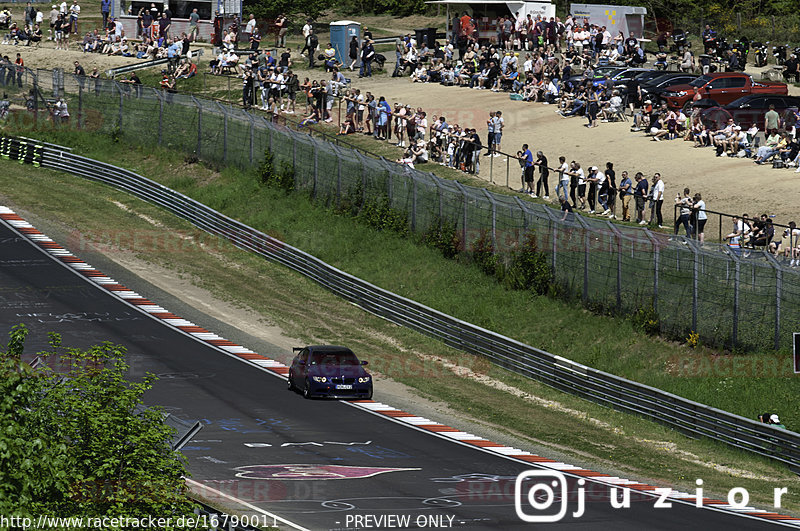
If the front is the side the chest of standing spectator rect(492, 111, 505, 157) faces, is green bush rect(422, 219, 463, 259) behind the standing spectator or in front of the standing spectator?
in front

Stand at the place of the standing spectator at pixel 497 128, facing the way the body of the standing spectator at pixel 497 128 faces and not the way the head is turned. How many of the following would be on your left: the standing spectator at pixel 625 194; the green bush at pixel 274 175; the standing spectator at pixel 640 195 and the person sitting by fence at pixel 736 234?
3

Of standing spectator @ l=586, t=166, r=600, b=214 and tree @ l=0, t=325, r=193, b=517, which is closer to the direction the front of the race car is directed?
the tree

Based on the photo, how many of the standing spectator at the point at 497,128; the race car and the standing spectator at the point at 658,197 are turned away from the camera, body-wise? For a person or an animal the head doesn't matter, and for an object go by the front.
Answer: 0

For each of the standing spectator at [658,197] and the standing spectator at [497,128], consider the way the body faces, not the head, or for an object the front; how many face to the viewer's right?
0

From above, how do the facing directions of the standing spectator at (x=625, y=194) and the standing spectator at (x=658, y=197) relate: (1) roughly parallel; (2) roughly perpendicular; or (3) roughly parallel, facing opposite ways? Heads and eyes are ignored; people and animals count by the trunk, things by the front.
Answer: roughly parallel

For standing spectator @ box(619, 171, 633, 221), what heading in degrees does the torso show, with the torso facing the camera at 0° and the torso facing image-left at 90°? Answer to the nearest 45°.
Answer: approximately 45°

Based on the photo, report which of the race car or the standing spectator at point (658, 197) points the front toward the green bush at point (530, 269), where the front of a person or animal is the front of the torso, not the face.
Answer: the standing spectator

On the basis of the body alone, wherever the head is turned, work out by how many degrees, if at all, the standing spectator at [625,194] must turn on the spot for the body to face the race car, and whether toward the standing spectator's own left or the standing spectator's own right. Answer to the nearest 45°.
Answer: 0° — they already face it

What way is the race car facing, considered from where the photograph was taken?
facing the viewer and to the right of the viewer

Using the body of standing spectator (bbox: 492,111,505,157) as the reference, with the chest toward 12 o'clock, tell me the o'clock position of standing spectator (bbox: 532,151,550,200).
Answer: standing spectator (bbox: 532,151,550,200) is roughly at 10 o'clock from standing spectator (bbox: 492,111,505,157).

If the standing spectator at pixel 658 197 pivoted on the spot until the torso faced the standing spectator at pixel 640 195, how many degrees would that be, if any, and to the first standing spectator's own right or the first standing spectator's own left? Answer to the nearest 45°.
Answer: approximately 90° to the first standing spectator's own right

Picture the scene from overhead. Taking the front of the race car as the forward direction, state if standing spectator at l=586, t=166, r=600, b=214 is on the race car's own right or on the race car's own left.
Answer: on the race car's own left

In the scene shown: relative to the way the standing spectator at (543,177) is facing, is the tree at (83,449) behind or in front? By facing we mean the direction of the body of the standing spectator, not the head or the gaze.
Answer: in front

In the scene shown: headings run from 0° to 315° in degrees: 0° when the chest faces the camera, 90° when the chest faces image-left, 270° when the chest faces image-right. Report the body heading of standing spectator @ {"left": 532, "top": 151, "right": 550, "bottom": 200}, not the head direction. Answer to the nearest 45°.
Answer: approximately 45°

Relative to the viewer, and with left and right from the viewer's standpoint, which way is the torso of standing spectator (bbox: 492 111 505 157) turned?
facing the viewer and to the left of the viewer

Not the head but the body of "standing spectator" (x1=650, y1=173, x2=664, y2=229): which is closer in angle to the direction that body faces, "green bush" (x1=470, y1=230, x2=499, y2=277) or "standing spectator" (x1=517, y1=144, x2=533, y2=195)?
the green bush
